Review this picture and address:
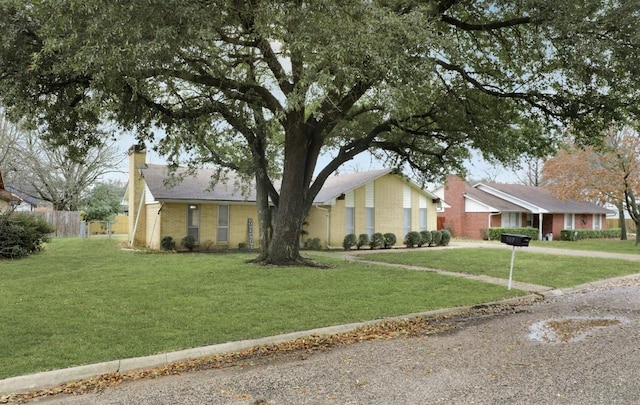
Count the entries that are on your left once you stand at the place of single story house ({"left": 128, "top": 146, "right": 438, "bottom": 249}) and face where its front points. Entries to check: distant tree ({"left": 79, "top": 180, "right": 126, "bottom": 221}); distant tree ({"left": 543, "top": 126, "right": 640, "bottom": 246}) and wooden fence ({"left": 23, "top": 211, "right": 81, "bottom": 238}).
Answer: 1

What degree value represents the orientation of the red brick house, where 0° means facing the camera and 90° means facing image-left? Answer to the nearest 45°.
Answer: approximately 315°

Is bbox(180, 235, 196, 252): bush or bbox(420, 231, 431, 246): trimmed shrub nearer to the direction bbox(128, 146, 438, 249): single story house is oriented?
the bush

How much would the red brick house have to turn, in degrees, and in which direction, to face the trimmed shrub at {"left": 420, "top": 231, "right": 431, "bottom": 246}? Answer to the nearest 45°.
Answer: approximately 45° to its right

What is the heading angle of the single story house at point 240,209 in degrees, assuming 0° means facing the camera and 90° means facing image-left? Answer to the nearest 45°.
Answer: approximately 0°

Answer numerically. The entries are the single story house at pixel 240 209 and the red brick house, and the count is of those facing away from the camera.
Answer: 0

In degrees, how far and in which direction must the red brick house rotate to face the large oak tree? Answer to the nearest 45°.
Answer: approximately 45° to its right

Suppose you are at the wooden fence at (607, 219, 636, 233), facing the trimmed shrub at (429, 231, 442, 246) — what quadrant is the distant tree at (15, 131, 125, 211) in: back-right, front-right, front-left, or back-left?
front-right

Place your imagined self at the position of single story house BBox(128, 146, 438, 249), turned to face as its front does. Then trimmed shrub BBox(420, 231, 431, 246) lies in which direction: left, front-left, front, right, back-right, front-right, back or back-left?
left

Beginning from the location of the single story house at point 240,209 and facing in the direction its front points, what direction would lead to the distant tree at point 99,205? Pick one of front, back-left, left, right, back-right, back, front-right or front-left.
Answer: back-right

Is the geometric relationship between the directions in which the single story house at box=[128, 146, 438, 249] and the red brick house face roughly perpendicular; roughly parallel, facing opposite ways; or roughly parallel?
roughly parallel

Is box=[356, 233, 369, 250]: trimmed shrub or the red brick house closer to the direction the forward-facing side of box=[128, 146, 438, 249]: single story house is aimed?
the trimmed shrub

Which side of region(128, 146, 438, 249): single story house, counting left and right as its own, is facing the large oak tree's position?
front
